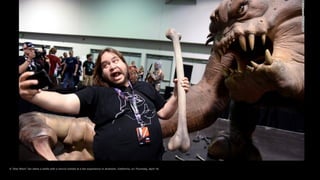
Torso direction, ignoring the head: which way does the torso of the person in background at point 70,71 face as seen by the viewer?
toward the camera

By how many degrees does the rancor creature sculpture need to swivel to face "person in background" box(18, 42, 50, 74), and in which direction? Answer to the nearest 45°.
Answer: approximately 45° to its right

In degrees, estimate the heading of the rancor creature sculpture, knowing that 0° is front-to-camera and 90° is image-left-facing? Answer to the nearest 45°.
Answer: approximately 45°
